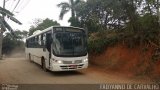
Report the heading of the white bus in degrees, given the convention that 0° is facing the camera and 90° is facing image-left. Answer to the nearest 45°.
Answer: approximately 315°
